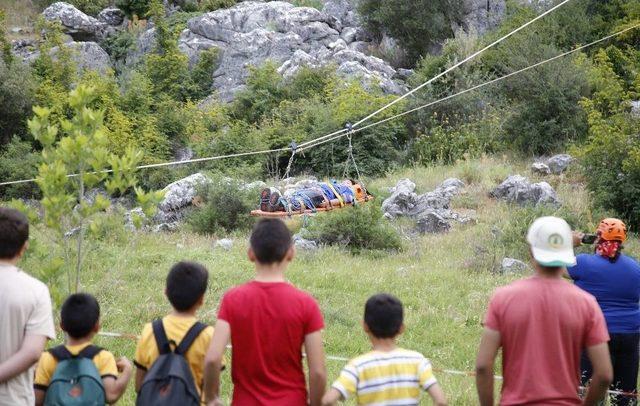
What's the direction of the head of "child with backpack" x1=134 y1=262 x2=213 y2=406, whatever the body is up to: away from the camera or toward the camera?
away from the camera

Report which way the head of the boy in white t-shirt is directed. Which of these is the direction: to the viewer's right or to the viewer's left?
to the viewer's right

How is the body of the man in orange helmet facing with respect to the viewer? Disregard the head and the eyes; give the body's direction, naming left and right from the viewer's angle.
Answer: facing away from the viewer

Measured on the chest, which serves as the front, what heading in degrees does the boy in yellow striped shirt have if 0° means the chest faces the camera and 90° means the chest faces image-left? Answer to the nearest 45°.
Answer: approximately 180°

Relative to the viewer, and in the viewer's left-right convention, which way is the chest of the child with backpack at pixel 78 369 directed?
facing away from the viewer

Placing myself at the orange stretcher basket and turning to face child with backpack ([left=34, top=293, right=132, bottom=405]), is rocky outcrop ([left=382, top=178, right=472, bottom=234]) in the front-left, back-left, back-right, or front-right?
back-left

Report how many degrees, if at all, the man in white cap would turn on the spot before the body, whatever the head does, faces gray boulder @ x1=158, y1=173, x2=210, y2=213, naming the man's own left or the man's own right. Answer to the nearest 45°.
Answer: approximately 45° to the man's own left

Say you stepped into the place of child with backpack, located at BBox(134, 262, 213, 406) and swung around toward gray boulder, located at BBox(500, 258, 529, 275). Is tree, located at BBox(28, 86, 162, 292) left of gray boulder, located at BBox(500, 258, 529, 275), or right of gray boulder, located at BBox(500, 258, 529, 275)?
left

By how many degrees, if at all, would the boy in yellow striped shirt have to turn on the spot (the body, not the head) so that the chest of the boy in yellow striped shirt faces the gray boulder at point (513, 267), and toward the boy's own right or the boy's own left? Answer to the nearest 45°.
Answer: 0° — they already face it

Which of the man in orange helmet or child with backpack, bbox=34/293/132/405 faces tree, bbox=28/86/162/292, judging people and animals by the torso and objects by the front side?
the child with backpack

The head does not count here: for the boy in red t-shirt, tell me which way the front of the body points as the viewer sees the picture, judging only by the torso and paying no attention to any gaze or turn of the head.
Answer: away from the camera

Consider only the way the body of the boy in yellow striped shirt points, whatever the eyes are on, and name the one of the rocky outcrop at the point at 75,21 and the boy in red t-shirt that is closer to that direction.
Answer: the rocky outcrop
